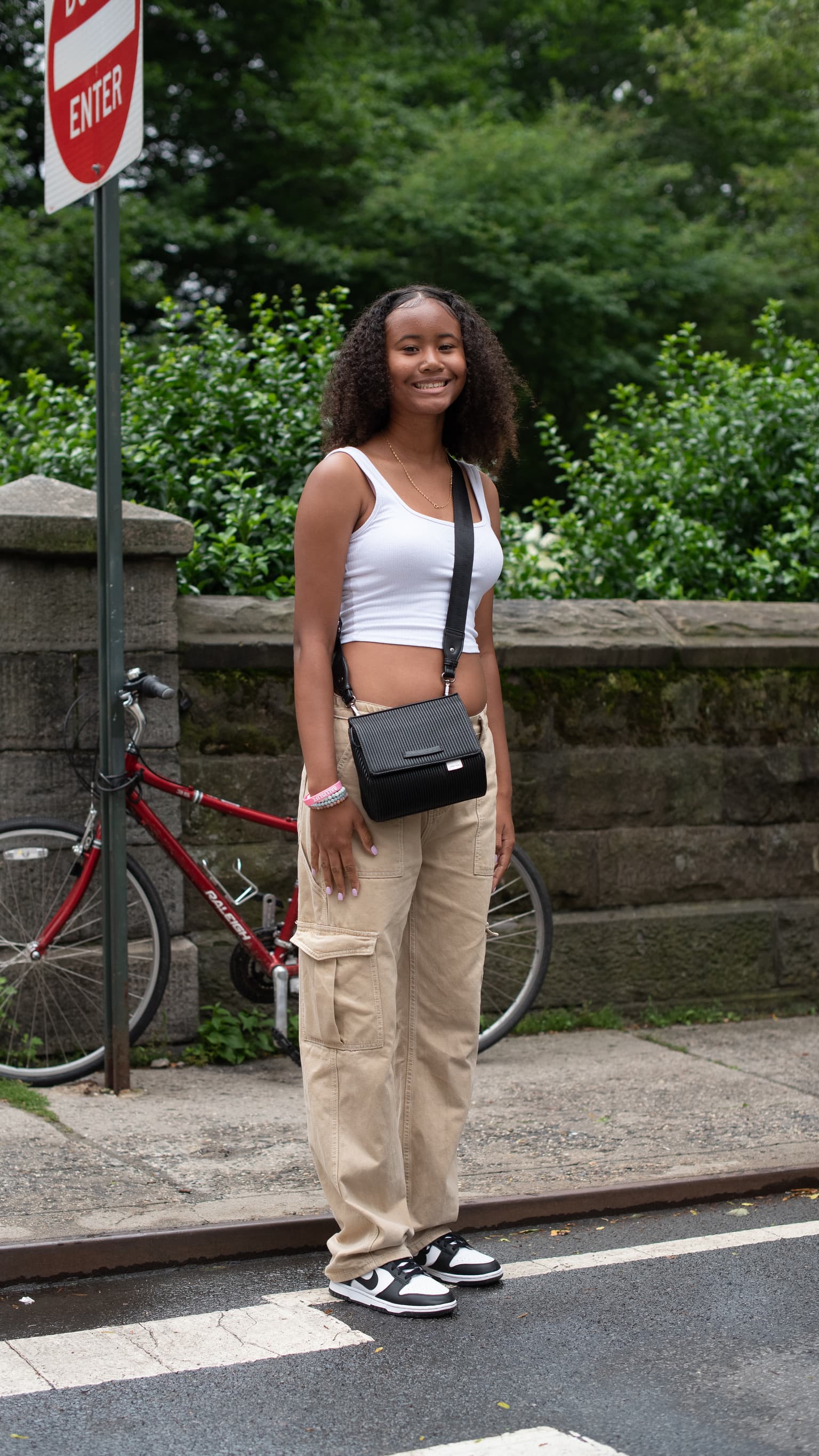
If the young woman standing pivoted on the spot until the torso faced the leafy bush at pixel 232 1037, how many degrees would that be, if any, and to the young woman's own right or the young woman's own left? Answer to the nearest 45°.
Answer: approximately 135° to the young woman's own left

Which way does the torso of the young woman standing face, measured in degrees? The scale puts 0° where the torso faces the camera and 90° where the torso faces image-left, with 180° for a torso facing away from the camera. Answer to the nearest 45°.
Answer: approximately 315°

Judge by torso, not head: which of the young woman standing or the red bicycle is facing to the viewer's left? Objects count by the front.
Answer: the red bicycle

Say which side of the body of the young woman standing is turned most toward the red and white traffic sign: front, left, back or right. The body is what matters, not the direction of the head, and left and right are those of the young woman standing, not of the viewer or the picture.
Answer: back

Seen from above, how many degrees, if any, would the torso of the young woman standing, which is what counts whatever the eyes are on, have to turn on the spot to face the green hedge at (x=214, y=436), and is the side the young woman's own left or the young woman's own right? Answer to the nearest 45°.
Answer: approximately 135° to the young woman's own left

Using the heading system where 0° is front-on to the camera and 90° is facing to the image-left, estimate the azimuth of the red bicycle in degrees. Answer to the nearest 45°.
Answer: approximately 90°

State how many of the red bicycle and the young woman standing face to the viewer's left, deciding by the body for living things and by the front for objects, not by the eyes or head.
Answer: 1
